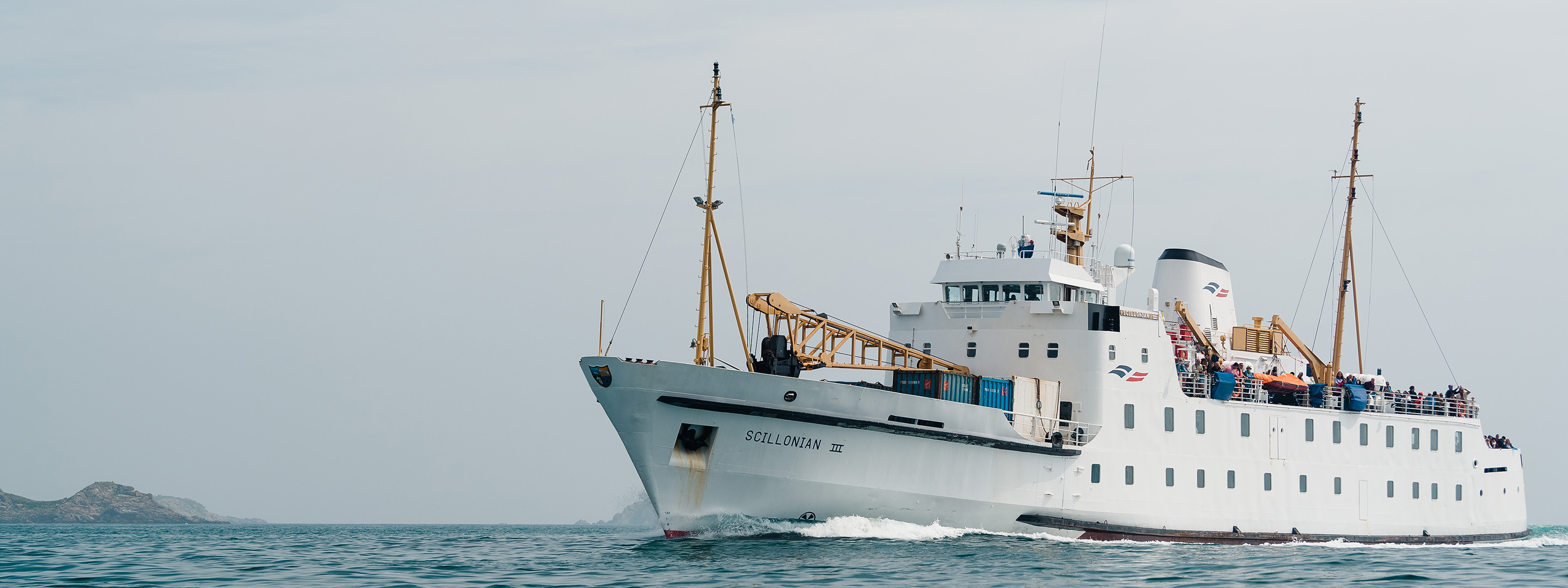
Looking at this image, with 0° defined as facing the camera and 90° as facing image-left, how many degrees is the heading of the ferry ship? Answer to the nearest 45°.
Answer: approximately 45°
